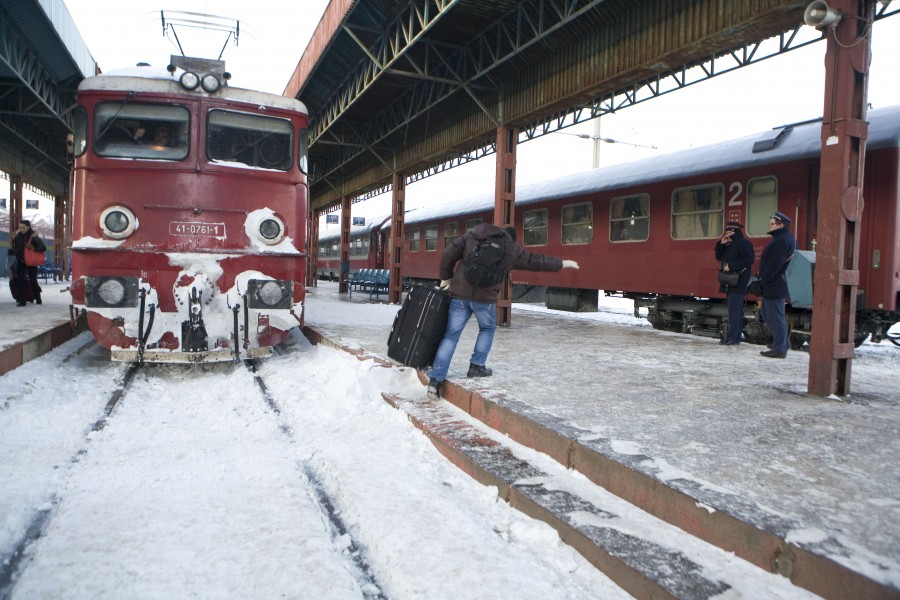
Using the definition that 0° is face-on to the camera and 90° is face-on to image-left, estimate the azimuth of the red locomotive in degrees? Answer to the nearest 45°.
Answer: approximately 0°

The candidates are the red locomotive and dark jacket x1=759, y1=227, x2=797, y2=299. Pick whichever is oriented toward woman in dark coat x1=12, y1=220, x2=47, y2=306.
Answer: the dark jacket

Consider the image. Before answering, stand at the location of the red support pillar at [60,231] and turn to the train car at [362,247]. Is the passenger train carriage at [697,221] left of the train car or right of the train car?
right

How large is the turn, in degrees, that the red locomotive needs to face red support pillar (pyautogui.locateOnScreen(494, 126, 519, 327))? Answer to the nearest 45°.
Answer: approximately 135° to its left

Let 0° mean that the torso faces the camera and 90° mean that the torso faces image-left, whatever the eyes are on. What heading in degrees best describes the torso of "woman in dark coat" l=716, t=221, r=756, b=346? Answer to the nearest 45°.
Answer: approximately 45°

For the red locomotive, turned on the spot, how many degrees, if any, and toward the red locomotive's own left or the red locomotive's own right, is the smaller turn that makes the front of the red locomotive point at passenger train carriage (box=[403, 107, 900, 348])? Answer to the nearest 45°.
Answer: approximately 90° to the red locomotive's own left

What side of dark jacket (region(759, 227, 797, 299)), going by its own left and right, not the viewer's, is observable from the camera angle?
left

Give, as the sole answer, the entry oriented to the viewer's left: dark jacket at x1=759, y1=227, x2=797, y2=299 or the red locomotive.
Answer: the dark jacket

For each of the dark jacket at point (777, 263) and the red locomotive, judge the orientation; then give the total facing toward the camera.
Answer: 1
